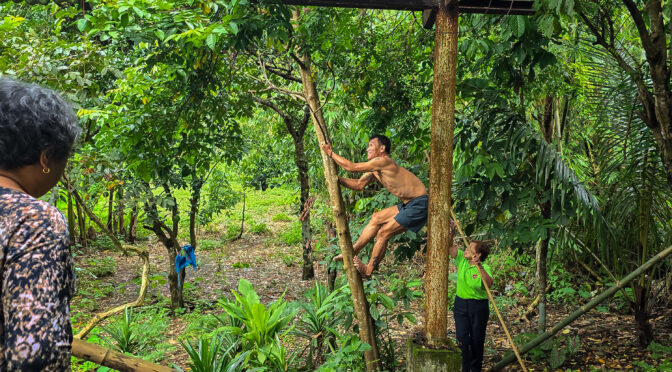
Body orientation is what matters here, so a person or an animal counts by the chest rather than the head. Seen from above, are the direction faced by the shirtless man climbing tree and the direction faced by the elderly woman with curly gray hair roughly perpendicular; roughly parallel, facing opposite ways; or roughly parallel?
roughly perpendicular

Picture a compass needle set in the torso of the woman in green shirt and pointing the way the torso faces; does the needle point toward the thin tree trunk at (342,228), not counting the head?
no

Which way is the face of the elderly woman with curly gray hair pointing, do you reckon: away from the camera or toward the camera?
away from the camera

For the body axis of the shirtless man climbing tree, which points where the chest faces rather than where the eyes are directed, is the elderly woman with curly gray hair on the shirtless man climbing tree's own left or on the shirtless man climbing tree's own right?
on the shirtless man climbing tree's own left

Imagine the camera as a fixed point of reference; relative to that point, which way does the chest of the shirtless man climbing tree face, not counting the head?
to the viewer's left

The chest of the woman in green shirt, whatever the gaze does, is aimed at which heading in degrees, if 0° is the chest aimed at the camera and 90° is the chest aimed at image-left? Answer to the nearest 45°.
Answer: approximately 45°

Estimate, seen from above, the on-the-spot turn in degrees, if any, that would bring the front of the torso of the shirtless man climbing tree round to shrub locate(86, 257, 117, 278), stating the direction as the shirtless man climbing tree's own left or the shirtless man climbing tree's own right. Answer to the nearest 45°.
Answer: approximately 45° to the shirtless man climbing tree's own right

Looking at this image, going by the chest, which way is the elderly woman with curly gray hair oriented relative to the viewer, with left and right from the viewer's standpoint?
facing away from the viewer and to the right of the viewer

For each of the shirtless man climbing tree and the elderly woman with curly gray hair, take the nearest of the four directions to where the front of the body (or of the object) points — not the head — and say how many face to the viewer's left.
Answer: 1

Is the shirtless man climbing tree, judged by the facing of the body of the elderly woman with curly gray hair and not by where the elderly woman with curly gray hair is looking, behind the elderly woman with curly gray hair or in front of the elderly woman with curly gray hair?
in front
